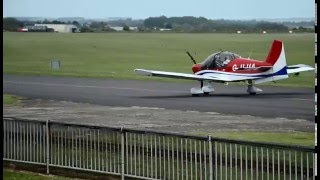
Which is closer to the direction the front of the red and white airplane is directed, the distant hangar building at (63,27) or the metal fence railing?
the distant hangar building

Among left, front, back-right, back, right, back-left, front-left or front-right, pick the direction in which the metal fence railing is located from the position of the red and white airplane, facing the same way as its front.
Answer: back-left

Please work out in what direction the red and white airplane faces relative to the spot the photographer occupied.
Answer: facing away from the viewer and to the left of the viewer
